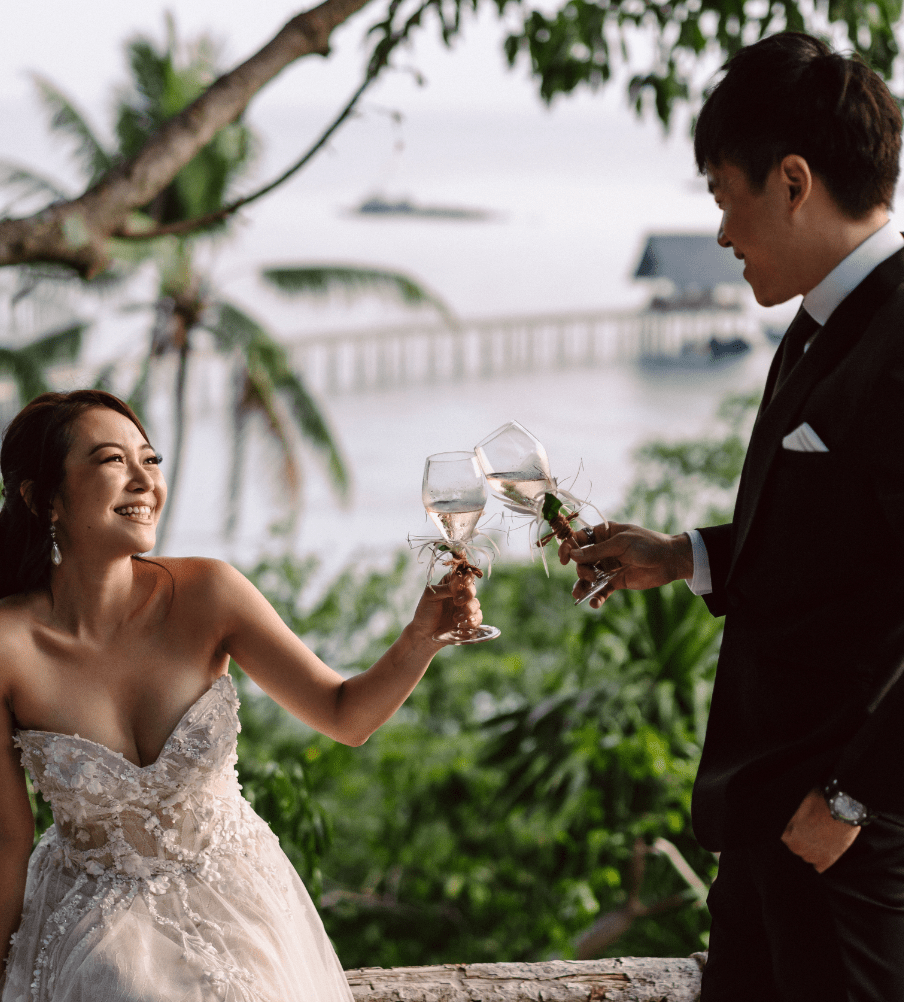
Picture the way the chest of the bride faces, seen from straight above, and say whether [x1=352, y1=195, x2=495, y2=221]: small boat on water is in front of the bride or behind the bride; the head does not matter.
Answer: behind

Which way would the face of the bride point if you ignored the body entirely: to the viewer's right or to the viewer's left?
to the viewer's right

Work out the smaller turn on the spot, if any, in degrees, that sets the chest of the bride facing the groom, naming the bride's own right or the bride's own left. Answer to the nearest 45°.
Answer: approximately 45° to the bride's own left

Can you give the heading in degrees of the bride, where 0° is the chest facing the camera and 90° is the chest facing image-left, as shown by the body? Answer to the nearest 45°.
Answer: approximately 0°
